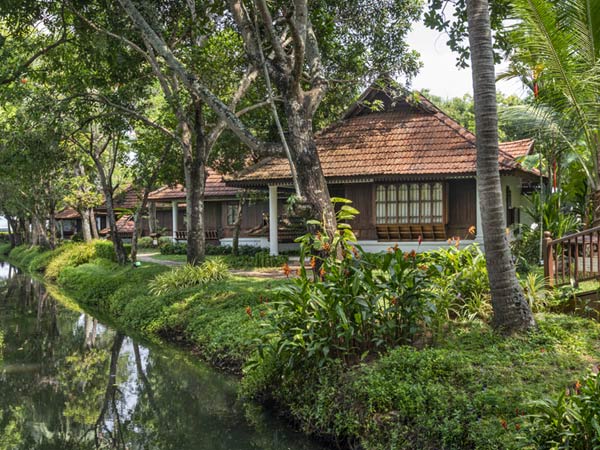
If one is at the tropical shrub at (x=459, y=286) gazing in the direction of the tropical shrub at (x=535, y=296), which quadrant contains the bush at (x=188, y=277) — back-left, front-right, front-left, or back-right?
back-left

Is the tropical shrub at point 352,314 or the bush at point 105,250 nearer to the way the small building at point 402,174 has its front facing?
the tropical shrub

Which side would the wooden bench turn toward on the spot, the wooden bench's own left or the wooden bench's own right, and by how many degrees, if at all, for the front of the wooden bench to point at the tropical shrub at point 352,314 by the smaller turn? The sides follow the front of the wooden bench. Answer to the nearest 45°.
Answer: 0° — it already faces it

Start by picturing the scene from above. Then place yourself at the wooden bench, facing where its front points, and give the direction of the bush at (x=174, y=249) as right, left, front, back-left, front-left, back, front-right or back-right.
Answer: back-right

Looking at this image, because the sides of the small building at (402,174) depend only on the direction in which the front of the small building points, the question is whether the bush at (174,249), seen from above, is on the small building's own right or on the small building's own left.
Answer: on the small building's own right

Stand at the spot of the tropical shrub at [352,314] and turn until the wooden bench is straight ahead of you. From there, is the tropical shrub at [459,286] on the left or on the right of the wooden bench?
right

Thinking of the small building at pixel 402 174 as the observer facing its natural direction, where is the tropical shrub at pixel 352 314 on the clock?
The tropical shrub is roughly at 12 o'clock from the small building.

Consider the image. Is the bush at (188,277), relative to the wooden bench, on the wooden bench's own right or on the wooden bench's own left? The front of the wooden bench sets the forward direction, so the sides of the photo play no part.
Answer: on the wooden bench's own right

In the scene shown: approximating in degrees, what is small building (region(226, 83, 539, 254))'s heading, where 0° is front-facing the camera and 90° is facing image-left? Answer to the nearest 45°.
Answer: approximately 0°

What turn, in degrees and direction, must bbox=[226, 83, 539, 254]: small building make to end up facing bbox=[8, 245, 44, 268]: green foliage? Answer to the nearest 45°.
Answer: approximately 135° to its right
